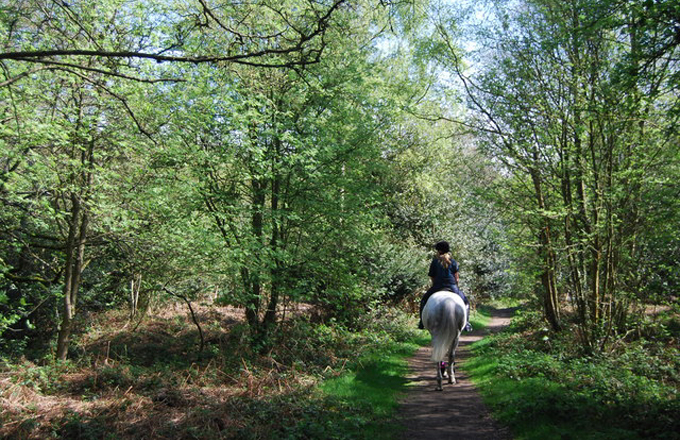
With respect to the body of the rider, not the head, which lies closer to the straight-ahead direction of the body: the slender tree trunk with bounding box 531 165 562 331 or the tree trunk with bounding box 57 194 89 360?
the slender tree trunk

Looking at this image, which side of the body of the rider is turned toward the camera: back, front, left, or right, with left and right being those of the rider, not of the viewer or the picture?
back

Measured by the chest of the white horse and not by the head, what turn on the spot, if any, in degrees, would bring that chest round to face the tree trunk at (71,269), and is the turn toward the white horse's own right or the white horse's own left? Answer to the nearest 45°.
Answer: approximately 90° to the white horse's own left

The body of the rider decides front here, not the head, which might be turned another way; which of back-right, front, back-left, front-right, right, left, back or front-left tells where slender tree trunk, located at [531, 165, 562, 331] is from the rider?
front-right

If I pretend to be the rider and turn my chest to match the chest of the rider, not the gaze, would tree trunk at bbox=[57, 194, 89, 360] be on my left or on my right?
on my left

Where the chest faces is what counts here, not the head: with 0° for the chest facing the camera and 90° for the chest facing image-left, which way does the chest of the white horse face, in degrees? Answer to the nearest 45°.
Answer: approximately 180°
